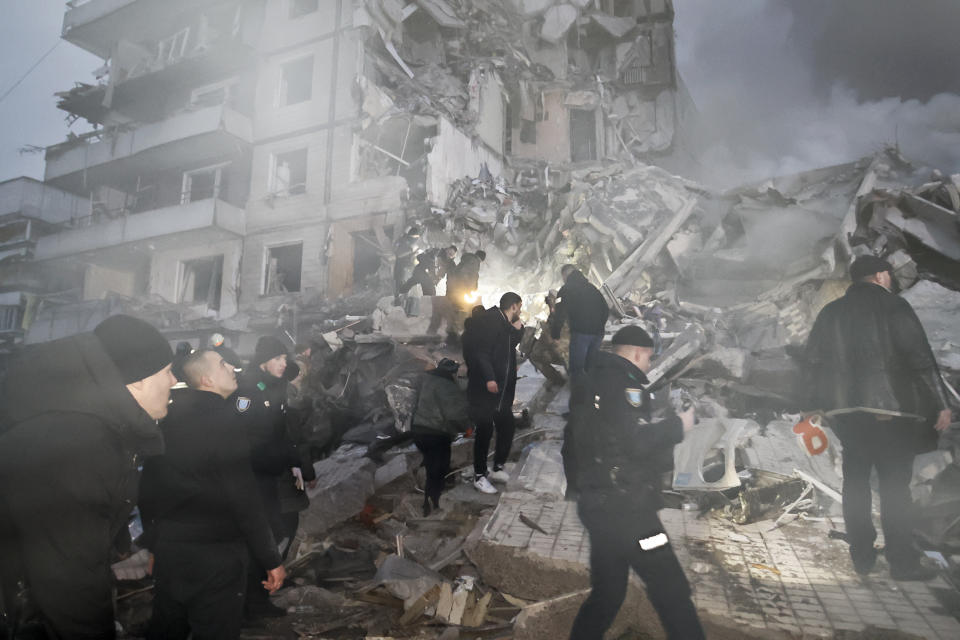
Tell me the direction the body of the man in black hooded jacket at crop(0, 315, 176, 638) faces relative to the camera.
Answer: to the viewer's right

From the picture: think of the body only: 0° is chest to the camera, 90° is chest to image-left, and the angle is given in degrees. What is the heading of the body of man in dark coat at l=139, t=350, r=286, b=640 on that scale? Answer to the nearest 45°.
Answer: approximately 225°

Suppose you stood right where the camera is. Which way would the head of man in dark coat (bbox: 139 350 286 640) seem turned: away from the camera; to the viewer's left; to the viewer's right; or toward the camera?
to the viewer's right

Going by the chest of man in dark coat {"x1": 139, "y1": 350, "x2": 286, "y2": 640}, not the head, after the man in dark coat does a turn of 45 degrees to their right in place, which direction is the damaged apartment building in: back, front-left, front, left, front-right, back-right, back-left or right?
left

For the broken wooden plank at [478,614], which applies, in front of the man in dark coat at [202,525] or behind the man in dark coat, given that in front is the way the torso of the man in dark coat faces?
in front

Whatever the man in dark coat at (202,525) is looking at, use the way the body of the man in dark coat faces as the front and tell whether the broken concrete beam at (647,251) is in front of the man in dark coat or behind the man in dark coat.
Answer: in front

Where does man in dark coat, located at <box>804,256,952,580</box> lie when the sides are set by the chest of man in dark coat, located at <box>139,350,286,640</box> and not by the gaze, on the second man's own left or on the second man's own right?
on the second man's own right

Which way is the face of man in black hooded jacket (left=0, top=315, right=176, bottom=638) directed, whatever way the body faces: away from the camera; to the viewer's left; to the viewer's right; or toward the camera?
to the viewer's right

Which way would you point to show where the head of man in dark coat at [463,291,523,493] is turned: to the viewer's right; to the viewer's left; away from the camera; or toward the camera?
to the viewer's right

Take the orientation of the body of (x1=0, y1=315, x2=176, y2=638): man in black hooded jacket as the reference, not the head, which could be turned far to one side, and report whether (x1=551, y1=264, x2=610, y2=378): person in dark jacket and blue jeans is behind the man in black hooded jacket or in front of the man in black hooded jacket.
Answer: in front

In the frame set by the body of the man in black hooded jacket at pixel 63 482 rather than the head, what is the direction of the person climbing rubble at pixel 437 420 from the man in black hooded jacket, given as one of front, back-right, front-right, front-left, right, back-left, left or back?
front-left

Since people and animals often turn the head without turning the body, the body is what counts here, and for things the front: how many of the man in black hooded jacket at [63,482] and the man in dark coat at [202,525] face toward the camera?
0
